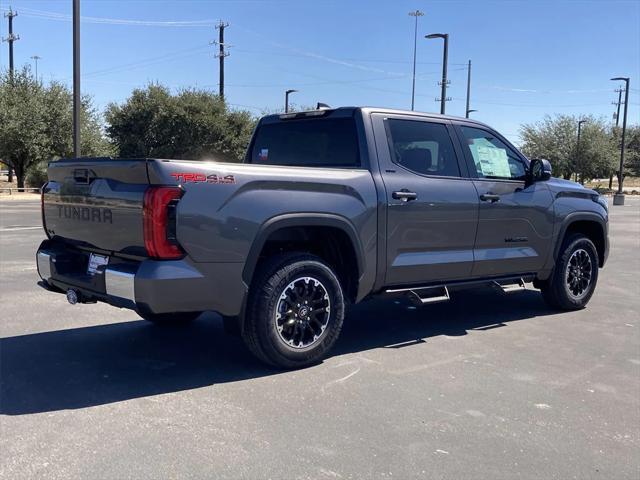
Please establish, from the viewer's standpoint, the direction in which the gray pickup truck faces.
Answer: facing away from the viewer and to the right of the viewer

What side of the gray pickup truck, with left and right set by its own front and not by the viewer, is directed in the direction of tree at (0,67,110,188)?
left

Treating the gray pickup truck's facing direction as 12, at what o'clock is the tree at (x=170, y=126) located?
The tree is roughly at 10 o'clock from the gray pickup truck.
